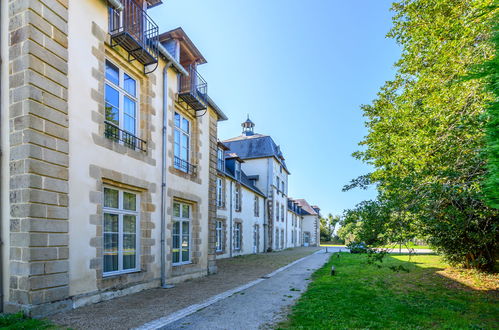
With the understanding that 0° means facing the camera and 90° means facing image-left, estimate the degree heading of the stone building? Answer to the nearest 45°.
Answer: approximately 315°
